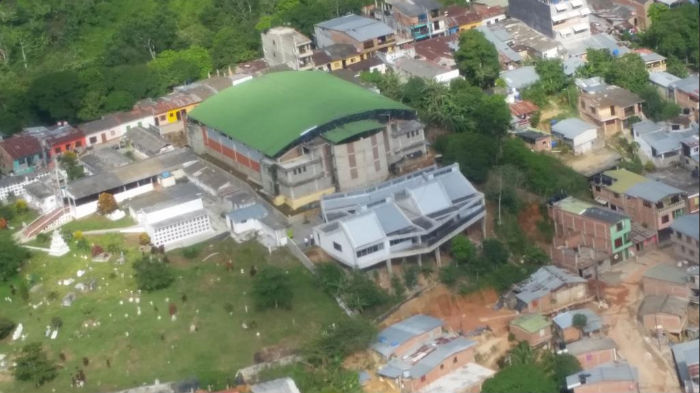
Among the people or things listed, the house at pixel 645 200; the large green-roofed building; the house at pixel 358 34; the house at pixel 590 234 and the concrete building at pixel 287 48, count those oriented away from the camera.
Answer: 0

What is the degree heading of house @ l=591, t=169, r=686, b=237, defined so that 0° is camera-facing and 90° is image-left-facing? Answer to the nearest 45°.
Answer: approximately 315°

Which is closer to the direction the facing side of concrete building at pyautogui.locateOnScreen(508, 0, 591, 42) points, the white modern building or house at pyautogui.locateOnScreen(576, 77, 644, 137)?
the house

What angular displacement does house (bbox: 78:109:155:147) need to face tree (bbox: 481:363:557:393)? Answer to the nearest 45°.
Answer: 0° — it already faces it

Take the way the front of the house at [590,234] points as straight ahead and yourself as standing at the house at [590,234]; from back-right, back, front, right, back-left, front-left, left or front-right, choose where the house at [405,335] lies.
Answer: right

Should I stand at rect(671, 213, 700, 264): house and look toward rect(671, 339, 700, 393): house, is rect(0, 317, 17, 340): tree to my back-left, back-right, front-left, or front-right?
front-right

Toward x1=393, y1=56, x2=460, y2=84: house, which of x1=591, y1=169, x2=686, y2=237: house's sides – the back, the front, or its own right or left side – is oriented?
back

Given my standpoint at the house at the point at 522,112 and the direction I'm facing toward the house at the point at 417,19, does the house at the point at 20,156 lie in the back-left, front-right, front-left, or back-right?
front-left

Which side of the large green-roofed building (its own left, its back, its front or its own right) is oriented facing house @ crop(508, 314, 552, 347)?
front

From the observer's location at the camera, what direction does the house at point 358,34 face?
facing the viewer and to the right of the viewer

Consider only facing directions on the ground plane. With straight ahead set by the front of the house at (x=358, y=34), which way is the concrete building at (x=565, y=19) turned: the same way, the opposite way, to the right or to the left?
the same way

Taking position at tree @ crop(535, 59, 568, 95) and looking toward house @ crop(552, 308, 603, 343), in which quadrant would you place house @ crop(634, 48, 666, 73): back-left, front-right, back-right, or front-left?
back-left

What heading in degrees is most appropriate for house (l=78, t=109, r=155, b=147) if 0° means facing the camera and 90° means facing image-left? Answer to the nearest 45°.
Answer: approximately 315°

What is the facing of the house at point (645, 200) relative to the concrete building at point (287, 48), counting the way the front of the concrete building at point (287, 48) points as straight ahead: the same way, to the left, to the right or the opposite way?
the same way

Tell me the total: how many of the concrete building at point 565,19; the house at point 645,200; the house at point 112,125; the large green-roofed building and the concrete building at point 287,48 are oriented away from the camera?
0
